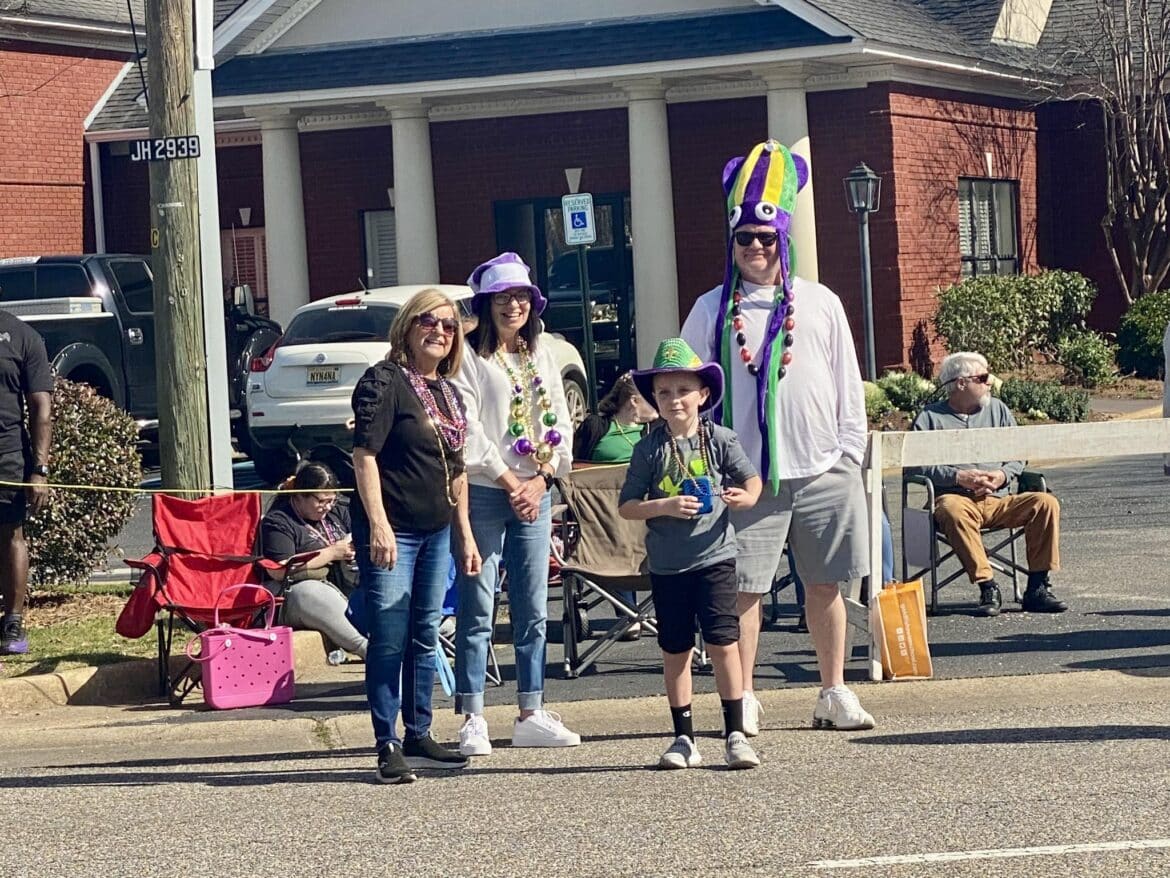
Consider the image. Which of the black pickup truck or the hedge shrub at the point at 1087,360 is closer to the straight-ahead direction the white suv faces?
the hedge shrub

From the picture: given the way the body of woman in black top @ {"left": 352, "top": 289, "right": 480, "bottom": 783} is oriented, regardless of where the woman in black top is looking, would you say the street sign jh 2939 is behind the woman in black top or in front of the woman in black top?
behind

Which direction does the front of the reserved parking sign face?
toward the camera

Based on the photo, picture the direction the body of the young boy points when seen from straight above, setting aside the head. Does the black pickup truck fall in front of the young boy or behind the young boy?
behind

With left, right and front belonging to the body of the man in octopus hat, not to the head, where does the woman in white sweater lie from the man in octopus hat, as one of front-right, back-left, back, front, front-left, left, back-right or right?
right

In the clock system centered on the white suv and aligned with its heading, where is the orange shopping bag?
The orange shopping bag is roughly at 4 o'clock from the white suv.

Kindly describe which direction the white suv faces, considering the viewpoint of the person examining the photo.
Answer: facing away from the viewer and to the right of the viewer

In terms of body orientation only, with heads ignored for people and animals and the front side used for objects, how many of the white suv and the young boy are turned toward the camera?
1

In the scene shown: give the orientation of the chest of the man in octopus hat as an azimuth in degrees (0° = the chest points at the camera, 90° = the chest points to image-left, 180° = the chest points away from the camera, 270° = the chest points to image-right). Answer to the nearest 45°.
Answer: approximately 0°
